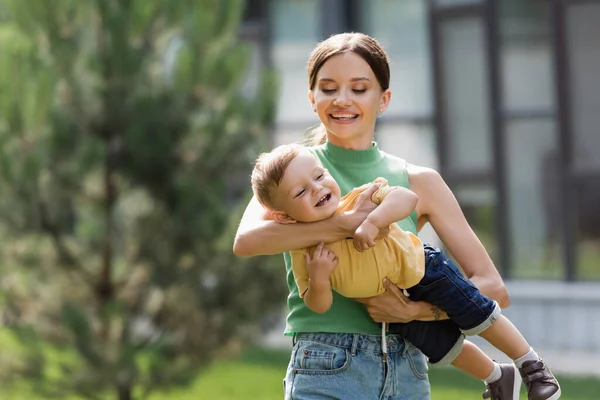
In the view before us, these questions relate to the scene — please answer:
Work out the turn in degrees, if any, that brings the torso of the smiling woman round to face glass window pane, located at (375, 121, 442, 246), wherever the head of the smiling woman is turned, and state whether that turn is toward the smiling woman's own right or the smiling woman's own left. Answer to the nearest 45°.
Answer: approximately 180°

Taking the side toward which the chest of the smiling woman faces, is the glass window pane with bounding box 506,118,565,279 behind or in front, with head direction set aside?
behind

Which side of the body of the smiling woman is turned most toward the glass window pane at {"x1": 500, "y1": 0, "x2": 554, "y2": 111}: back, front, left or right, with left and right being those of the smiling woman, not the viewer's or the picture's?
back

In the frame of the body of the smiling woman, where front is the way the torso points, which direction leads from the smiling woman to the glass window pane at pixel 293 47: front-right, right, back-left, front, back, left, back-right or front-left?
back

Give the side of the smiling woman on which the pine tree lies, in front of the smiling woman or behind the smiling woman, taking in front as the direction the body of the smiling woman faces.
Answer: behind

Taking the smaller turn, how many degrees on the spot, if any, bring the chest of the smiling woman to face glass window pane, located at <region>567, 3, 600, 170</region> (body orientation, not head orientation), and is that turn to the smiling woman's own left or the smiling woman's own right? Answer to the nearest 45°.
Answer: approximately 180°

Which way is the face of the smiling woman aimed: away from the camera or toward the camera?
toward the camera

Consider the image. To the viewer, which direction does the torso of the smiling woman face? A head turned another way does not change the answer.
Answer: toward the camera

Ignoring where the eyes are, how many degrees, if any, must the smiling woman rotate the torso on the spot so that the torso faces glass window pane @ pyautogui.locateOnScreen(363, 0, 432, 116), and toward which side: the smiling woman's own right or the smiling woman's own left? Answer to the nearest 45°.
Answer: approximately 180°
